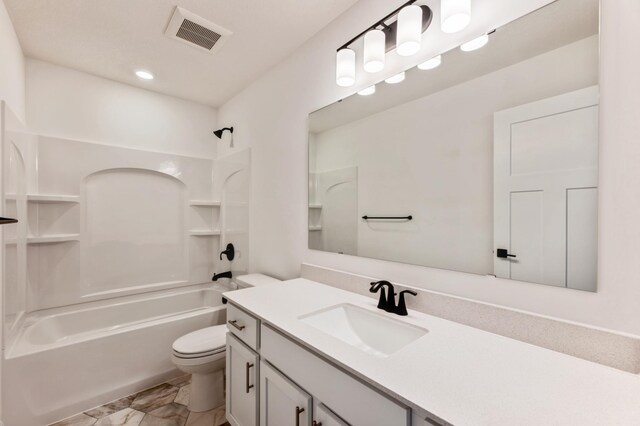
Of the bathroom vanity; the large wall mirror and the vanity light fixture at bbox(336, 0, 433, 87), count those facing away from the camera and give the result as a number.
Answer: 0

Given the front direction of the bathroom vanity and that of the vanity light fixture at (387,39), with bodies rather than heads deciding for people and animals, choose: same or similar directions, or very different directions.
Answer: same or similar directions

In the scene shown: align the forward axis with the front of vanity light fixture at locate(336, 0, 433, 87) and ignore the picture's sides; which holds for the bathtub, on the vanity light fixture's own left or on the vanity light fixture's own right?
on the vanity light fixture's own right

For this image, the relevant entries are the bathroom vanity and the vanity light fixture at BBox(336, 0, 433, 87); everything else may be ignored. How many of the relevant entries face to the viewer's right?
0

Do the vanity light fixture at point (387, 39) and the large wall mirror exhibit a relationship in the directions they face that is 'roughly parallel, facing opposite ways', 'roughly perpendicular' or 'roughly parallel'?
roughly parallel

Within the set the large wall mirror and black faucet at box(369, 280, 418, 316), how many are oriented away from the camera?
0

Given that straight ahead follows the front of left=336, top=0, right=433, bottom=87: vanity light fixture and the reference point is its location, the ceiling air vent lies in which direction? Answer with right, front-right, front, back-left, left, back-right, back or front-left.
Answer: front-right

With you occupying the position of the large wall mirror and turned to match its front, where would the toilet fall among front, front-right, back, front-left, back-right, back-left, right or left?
front-right

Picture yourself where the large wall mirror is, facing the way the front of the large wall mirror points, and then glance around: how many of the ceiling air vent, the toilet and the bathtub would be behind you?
0

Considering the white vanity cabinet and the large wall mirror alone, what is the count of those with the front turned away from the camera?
0

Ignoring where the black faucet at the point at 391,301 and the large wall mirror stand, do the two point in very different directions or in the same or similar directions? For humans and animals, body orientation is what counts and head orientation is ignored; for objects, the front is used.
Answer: same or similar directions

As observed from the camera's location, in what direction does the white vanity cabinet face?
facing the viewer and to the left of the viewer

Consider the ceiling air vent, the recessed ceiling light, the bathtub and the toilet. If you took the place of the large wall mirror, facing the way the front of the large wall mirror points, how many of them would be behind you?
0

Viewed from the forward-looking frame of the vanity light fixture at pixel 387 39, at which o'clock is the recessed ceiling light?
The recessed ceiling light is roughly at 2 o'clock from the vanity light fixture.

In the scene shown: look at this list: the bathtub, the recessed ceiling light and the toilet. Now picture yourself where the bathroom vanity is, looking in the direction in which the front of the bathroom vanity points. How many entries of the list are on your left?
0

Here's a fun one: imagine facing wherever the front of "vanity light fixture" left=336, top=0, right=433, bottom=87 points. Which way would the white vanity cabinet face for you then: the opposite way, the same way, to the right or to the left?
the same way
